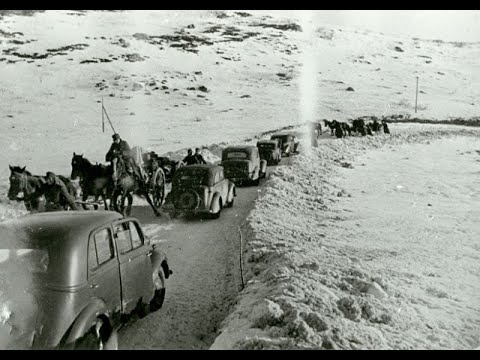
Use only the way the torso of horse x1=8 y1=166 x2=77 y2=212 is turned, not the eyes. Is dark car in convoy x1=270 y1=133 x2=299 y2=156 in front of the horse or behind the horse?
behind

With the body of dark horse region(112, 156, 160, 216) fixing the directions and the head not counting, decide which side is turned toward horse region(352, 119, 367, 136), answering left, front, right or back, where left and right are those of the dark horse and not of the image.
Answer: back

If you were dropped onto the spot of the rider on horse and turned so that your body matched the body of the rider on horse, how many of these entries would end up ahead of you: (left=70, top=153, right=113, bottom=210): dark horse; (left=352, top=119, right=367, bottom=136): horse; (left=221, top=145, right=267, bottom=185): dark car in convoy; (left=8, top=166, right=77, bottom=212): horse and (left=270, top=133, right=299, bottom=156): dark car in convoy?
2

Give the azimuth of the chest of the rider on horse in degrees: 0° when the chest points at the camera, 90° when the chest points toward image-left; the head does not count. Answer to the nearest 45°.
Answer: approximately 45°

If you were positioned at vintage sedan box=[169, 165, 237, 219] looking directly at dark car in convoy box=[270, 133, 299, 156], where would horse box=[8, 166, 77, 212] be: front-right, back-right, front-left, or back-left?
back-left

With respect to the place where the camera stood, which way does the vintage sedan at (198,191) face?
facing away from the viewer and to the right of the viewer

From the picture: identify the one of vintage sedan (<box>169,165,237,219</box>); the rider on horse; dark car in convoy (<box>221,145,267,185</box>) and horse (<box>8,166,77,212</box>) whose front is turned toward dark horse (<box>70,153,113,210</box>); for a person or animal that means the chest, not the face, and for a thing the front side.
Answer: the rider on horse

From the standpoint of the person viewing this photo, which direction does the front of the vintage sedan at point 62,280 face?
facing away from the viewer and to the right of the viewer

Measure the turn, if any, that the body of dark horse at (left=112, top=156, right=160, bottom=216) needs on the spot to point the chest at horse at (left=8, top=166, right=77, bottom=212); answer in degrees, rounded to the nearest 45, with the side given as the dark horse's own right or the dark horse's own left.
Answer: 0° — it already faces it
